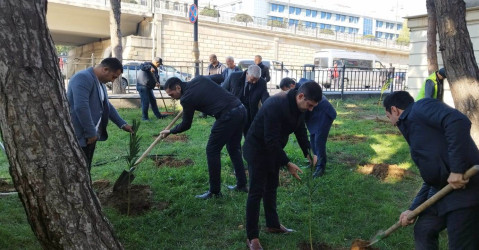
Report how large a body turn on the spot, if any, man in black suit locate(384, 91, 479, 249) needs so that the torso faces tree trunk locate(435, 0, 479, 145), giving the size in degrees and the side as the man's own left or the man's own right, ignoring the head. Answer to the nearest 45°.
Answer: approximately 90° to the man's own right

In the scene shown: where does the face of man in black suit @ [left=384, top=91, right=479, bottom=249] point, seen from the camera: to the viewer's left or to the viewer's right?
to the viewer's left

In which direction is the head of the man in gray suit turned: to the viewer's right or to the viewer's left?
to the viewer's right

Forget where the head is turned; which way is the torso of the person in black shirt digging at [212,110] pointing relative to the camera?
to the viewer's left

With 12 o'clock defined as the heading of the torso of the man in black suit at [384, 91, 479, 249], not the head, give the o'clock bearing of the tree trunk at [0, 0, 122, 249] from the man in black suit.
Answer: The tree trunk is roughly at 11 o'clock from the man in black suit.

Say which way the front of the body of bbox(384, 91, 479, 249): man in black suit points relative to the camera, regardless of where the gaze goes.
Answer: to the viewer's left

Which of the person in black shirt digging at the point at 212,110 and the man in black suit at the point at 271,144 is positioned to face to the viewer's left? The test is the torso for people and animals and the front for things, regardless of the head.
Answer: the person in black shirt digging at the point at 212,110
